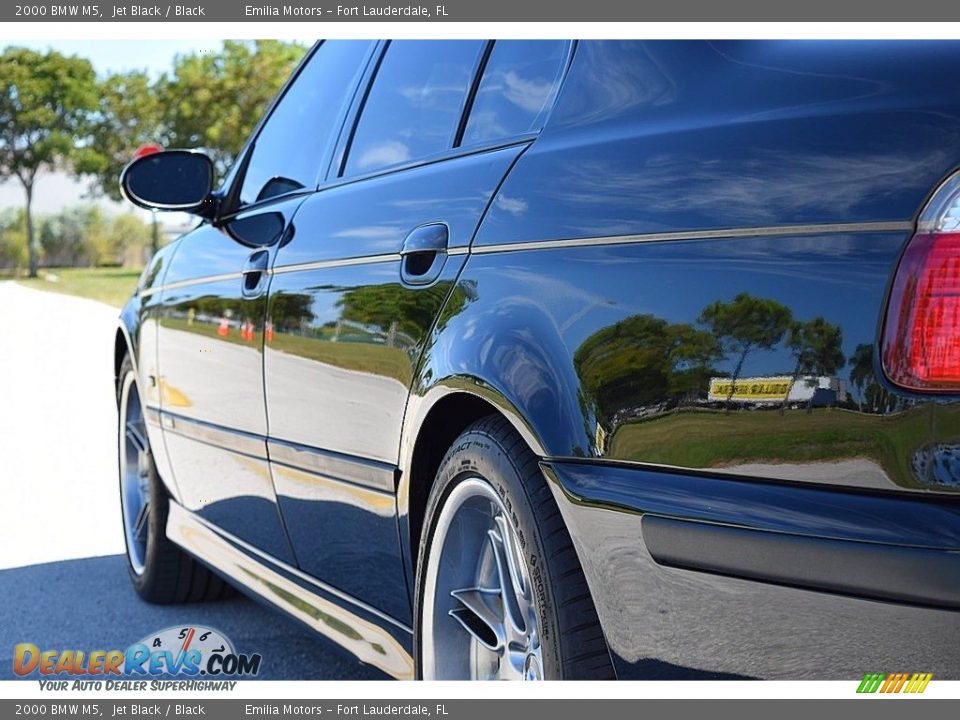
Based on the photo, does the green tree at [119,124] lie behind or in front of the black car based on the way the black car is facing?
in front

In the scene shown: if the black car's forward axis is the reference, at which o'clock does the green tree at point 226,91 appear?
The green tree is roughly at 1 o'clock from the black car.

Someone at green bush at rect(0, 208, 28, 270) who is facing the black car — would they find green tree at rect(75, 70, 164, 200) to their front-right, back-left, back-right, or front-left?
front-left

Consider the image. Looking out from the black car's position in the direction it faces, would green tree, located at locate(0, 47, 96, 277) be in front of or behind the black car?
in front

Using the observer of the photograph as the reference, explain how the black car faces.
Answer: facing away from the viewer and to the left of the viewer

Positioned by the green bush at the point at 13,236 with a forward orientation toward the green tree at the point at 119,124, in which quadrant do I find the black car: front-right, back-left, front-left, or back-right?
front-right

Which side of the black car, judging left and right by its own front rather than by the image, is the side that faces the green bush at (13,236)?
front

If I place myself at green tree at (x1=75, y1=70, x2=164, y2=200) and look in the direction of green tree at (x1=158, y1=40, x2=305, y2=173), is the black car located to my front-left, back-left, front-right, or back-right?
front-right

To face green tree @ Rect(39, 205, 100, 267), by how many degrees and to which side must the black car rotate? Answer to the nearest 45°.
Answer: approximately 45° to its right
